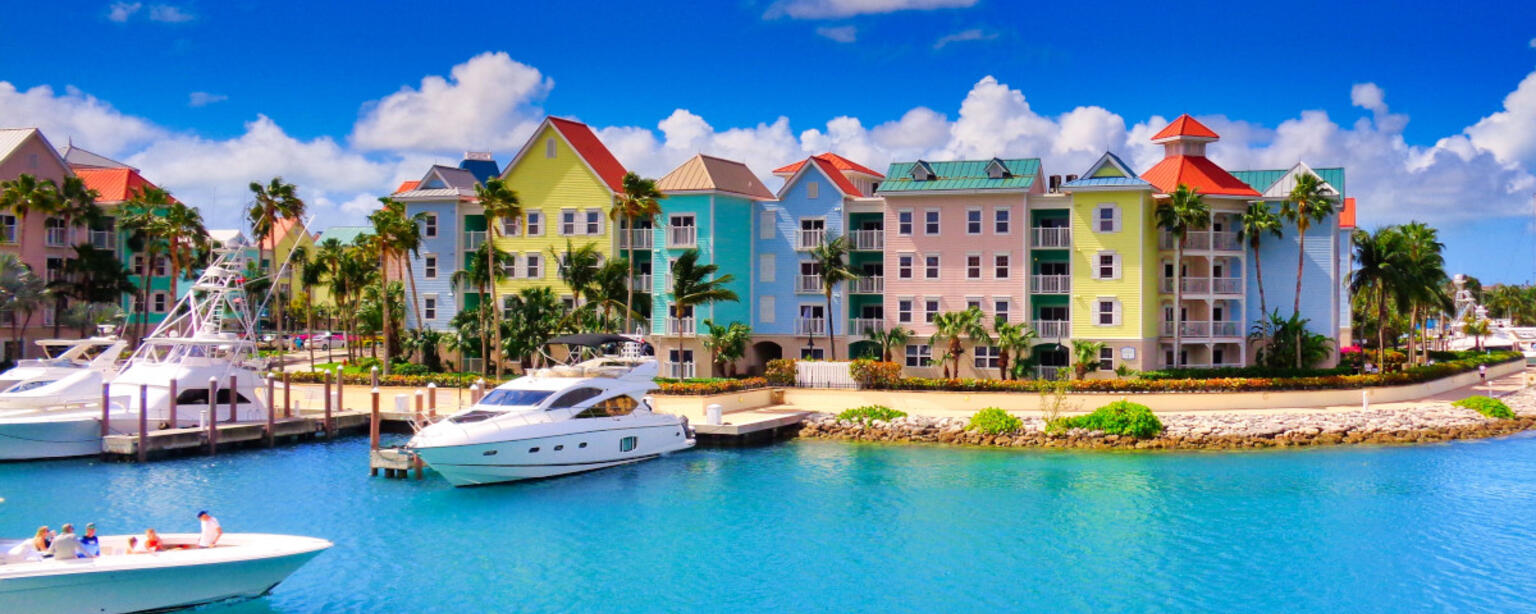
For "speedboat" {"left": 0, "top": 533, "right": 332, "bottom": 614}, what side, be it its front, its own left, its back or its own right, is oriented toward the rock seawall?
front

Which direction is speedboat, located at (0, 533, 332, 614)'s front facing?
to the viewer's right

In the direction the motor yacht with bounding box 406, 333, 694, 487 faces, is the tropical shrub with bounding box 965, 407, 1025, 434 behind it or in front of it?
behind

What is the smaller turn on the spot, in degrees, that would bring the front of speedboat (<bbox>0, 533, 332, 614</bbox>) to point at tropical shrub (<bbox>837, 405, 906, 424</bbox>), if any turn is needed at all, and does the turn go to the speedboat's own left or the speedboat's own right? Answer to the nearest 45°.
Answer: approximately 45° to the speedboat's own left

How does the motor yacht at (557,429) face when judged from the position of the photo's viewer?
facing the viewer and to the left of the viewer

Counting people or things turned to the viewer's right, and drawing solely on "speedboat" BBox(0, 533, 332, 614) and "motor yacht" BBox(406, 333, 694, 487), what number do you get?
1

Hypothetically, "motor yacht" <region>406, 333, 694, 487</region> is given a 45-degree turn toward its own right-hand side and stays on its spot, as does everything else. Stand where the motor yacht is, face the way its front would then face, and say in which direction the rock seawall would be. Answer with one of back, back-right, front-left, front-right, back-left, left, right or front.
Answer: back

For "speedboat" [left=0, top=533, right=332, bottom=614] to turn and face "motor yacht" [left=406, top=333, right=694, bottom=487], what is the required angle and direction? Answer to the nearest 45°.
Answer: approximately 45° to its left

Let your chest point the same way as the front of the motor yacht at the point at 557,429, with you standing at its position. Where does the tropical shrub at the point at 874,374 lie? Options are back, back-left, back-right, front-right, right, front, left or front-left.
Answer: back

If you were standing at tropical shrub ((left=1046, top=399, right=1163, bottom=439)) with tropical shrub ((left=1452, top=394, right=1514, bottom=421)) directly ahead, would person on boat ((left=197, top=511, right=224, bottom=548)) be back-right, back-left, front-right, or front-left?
back-right

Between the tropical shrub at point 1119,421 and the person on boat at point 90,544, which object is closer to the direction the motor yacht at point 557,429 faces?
the person on boat

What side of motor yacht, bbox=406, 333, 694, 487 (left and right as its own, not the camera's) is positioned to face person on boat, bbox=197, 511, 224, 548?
front

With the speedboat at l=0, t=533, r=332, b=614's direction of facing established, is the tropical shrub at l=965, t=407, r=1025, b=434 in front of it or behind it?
in front
